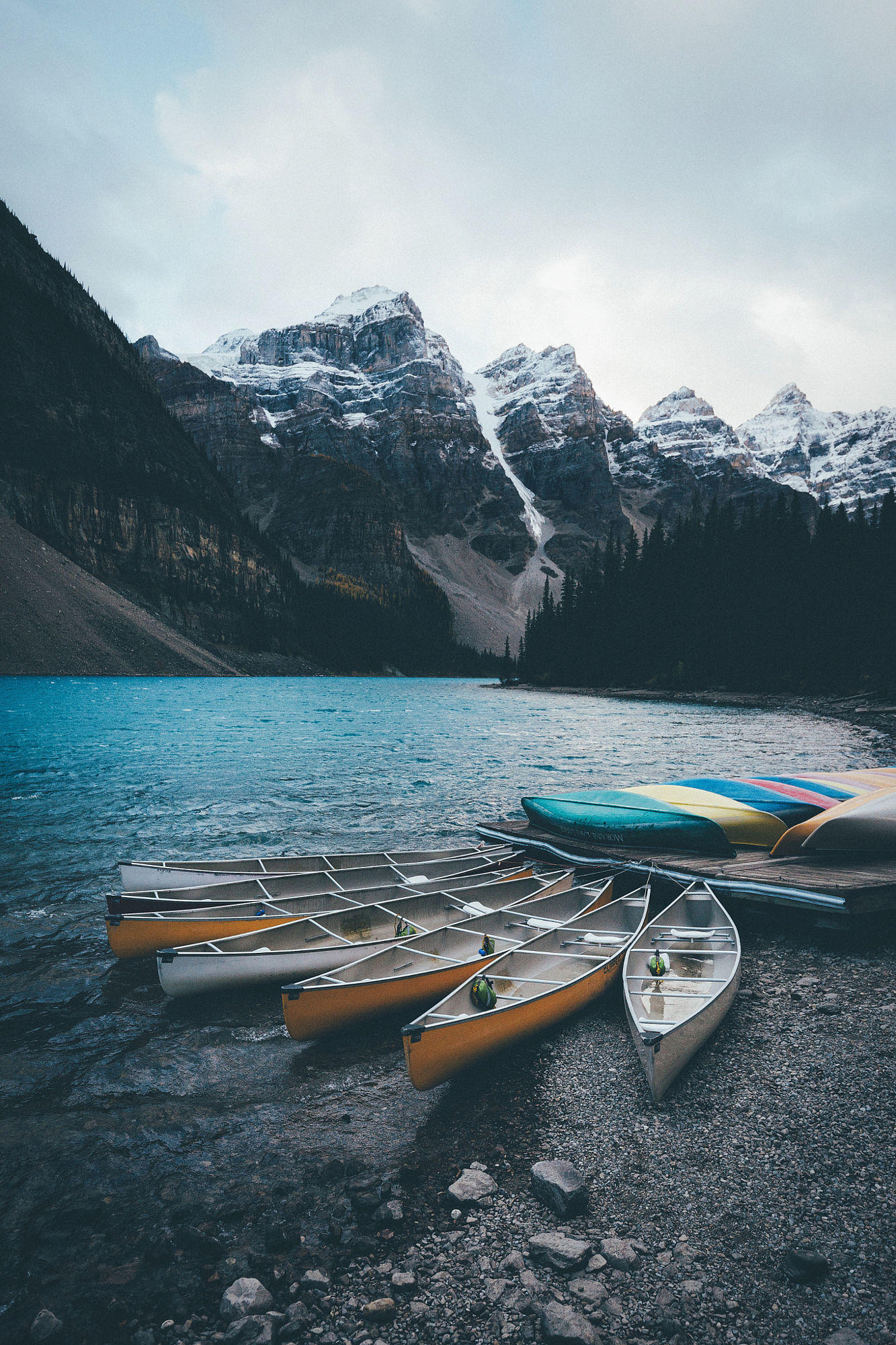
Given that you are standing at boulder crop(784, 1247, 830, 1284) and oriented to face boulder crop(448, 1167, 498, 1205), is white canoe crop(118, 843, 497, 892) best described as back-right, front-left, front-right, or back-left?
front-right

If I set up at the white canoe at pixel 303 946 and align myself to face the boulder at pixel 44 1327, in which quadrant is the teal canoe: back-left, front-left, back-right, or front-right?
back-left
